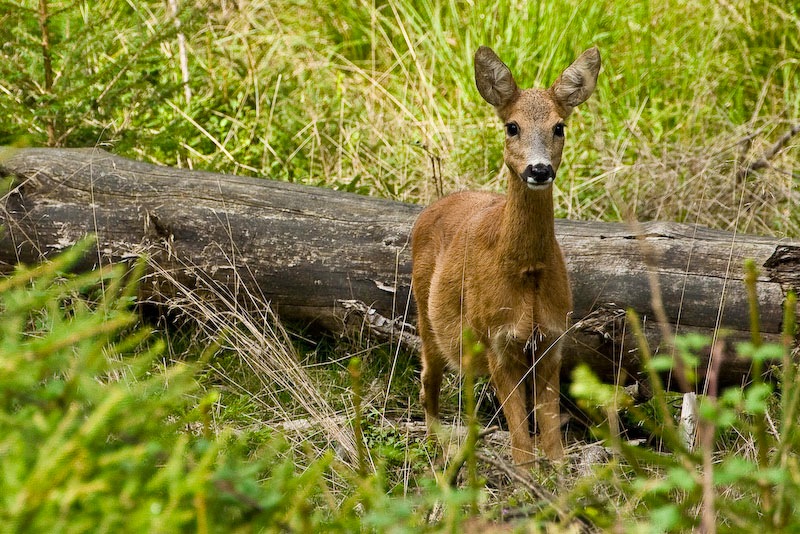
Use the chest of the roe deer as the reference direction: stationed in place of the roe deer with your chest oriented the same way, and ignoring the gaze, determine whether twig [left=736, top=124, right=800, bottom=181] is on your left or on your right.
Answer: on your left

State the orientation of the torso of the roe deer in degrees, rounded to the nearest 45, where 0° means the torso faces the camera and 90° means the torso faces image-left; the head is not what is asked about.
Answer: approximately 315°

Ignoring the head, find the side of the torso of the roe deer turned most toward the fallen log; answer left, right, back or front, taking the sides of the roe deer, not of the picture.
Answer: back
